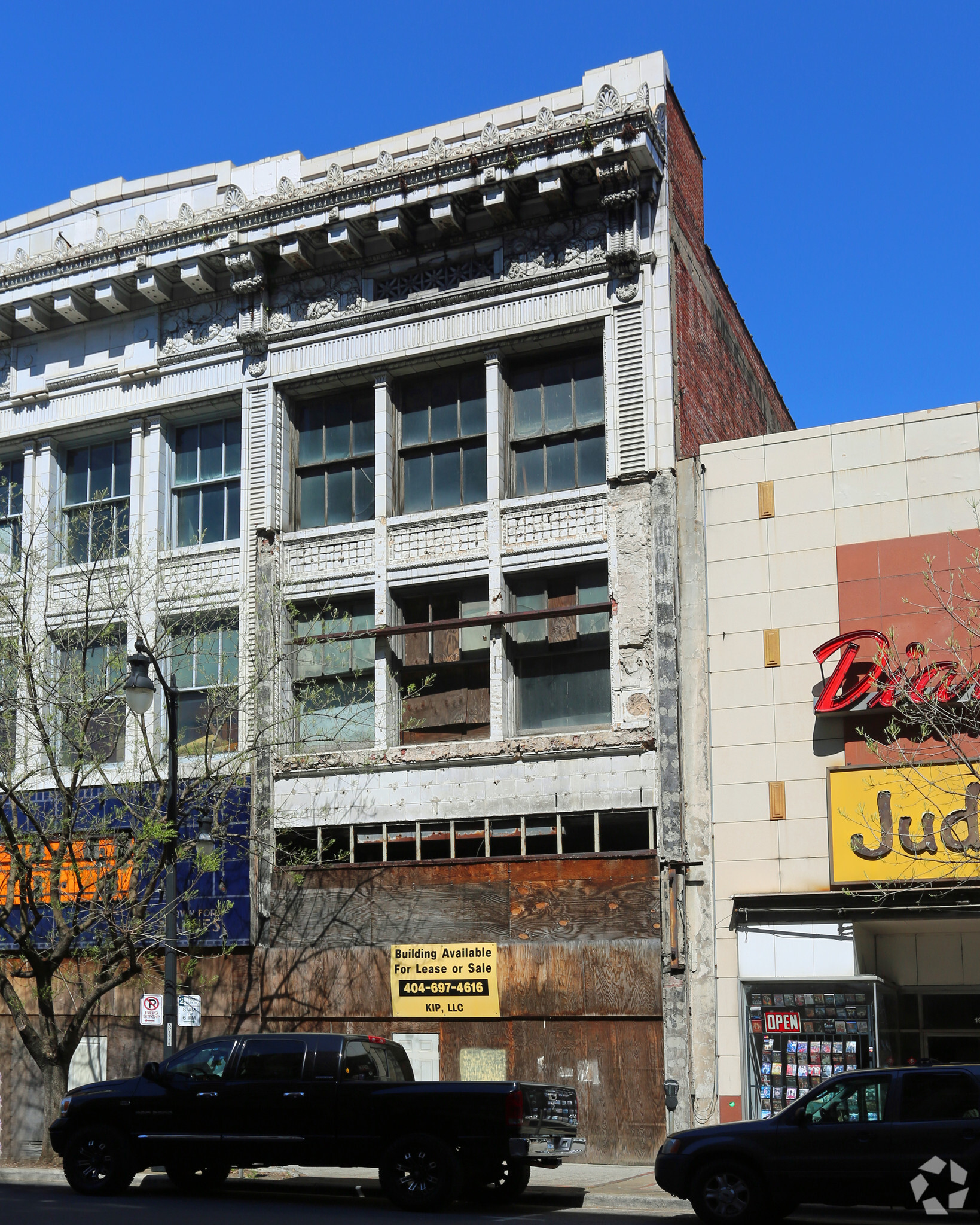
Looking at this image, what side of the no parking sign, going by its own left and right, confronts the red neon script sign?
left

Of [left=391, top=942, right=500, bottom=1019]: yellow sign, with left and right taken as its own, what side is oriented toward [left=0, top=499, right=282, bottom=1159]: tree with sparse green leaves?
right

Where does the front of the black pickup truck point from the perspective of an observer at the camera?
facing away from the viewer and to the left of the viewer

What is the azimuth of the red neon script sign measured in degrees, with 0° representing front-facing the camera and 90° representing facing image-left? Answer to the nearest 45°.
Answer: approximately 0°

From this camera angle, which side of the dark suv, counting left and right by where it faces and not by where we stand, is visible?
left
